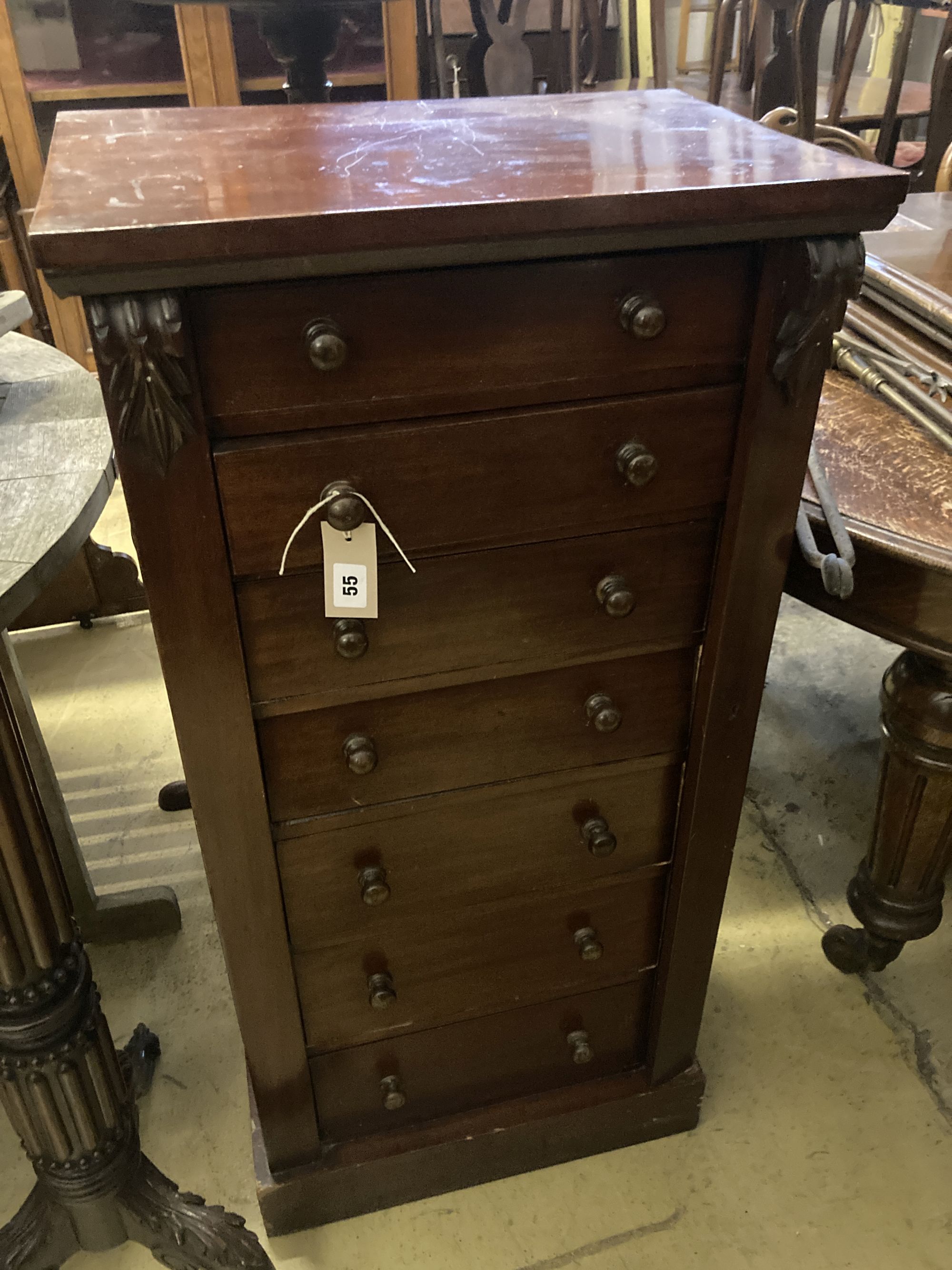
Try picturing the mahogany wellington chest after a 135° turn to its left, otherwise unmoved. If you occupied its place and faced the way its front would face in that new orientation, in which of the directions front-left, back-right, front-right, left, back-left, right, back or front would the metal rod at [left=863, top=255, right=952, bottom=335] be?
front

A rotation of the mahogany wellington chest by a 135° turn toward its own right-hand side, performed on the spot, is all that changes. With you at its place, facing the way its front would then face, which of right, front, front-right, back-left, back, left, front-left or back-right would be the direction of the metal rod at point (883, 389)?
right

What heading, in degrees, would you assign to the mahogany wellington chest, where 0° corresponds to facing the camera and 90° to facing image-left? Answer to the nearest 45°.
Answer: approximately 0°

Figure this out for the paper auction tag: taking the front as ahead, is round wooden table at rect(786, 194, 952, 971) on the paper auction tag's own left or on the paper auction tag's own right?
on the paper auction tag's own left

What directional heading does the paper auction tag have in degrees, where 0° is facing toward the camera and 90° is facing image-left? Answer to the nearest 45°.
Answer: approximately 0°

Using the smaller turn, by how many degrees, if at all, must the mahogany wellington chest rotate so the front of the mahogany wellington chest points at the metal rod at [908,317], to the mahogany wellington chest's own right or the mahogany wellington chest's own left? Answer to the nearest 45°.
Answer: approximately 135° to the mahogany wellington chest's own left

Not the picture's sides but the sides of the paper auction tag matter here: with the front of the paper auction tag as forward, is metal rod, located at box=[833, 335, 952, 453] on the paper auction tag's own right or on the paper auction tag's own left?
on the paper auction tag's own left
